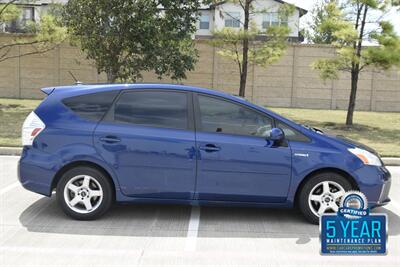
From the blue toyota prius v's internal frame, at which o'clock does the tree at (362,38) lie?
The tree is roughly at 10 o'clock from the blue toyota prius v.

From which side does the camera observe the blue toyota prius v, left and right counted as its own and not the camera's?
right

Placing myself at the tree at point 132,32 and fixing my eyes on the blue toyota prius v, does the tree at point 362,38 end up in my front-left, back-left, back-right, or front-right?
front-left

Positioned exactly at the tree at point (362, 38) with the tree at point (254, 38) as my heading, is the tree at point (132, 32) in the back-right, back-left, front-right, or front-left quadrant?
front-left
